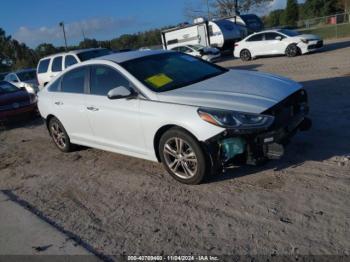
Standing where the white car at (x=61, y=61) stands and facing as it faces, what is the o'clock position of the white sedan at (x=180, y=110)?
The white sedan is roughly at 1 o'clock from the white car.

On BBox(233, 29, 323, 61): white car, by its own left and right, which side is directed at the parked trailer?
back

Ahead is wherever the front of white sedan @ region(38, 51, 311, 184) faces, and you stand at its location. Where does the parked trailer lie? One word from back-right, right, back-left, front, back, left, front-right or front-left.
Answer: back-left

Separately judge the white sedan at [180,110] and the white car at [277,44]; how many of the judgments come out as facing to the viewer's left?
0

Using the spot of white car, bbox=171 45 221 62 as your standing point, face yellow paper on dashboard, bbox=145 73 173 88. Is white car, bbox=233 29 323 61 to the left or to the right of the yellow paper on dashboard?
left

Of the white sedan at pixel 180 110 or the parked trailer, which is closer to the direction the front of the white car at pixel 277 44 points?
the white sedan

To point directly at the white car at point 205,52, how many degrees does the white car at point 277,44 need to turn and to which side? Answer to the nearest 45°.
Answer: approximately 180°

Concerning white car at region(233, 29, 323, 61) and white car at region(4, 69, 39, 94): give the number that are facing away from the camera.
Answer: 0

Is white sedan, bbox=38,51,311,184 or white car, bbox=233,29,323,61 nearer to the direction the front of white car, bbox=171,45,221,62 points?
the white car

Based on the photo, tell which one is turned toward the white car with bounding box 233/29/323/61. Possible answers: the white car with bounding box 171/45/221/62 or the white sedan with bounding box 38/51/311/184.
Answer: the white car with bounding box 171/45/221/62

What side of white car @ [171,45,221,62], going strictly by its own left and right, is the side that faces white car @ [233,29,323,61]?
front

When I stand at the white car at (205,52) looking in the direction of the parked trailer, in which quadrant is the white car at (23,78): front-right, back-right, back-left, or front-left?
back-left
